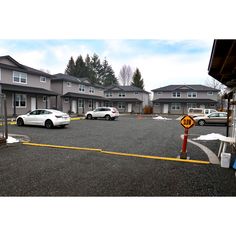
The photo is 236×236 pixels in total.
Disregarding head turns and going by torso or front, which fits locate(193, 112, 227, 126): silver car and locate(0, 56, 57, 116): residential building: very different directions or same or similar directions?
very different directions

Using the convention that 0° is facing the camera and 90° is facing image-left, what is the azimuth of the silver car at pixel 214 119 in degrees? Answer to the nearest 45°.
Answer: approximately 90°

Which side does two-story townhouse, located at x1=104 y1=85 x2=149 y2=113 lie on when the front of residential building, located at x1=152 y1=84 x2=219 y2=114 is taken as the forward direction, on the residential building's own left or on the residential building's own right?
on the residential building's own right

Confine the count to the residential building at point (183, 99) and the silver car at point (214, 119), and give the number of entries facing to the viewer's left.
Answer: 1

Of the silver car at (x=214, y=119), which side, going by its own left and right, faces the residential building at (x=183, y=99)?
right

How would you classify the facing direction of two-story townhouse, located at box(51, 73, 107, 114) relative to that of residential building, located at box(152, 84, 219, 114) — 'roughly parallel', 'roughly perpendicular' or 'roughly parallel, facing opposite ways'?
roughly perpendicular
